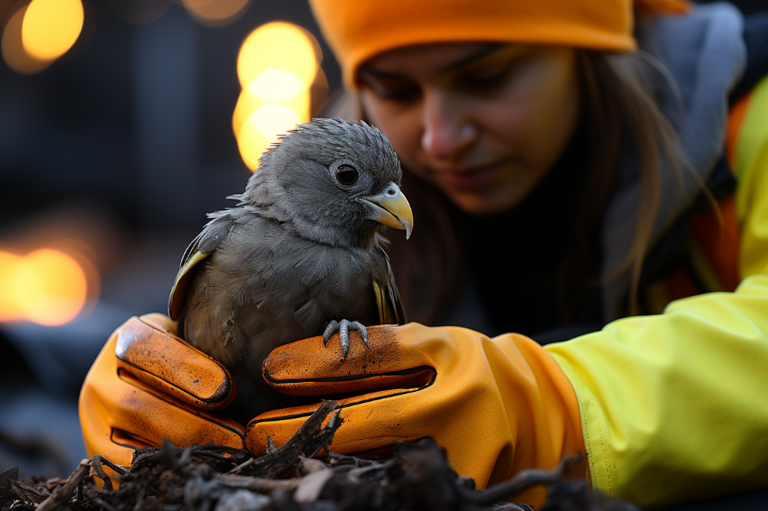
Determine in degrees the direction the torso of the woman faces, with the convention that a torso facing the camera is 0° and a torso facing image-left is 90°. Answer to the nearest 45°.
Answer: approximately 45°

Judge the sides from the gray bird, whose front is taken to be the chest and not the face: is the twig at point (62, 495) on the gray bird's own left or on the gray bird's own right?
on the gray bird's own right

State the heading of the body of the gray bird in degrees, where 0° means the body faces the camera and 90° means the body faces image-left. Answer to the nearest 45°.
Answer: approximately 315°

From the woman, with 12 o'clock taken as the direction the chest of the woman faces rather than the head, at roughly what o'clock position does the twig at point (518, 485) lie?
The twig is roughly at 11 o'clock from the woman.

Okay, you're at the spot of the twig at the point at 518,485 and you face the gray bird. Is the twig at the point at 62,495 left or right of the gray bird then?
left
